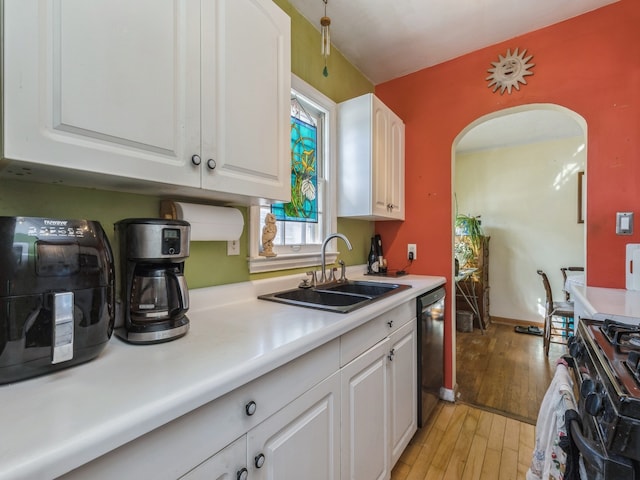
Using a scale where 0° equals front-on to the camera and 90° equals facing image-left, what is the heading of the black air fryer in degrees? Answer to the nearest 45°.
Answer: approximately 315°

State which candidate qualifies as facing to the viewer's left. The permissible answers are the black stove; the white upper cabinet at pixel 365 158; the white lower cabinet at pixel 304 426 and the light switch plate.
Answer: the black stove

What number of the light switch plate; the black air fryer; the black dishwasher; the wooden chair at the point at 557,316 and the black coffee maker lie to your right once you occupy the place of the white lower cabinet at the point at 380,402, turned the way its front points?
2

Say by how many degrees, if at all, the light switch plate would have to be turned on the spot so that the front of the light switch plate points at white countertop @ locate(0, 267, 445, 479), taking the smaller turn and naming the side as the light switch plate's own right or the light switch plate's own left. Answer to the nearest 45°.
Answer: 0° — it already faces it

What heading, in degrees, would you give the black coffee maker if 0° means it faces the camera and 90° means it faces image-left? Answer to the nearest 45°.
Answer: approximately 315°

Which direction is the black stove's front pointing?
to the viewer's left

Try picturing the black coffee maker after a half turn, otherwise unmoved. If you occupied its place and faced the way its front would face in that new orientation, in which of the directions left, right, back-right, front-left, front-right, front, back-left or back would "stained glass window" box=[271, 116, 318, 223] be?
right
